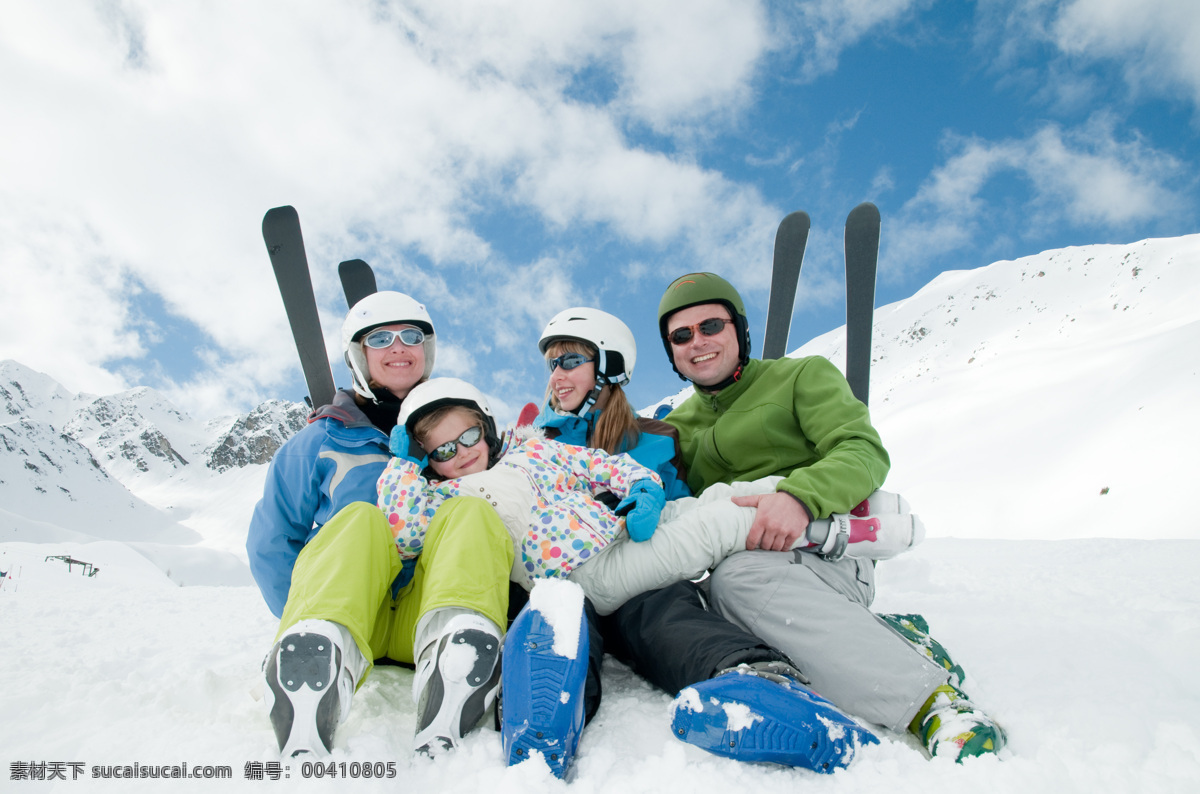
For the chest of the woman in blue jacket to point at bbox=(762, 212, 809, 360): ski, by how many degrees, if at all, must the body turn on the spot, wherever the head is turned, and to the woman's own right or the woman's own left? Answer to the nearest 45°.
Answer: approximately 135° to the woman's own left

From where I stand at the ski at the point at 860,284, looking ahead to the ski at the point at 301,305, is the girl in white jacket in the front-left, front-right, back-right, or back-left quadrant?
front-left

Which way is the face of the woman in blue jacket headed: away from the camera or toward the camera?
toward the camera

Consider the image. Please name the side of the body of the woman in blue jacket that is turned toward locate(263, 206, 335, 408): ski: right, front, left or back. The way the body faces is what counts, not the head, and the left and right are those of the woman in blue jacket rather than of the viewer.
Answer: back

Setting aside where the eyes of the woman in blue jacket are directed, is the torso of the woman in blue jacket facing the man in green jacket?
no

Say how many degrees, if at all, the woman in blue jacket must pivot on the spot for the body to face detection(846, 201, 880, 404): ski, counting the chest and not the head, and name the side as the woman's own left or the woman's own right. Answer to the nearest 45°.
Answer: approximately 135° to the woman's own left

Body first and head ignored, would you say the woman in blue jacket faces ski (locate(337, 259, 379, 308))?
no

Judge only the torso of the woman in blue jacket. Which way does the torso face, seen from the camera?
toward the camera

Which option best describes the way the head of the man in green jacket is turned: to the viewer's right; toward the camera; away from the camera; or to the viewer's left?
toward the camera
